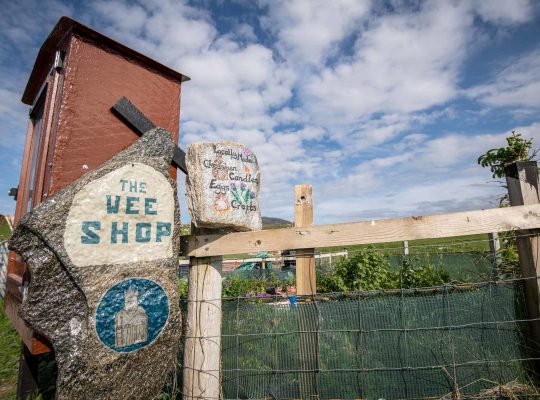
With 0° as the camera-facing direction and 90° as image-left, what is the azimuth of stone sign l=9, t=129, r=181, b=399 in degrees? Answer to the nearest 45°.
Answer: approximately 0°

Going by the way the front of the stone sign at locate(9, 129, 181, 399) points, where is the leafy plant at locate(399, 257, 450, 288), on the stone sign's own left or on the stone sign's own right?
on the stone sign's own left

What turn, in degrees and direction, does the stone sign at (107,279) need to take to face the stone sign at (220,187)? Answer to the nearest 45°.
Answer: approximately 90° to its left

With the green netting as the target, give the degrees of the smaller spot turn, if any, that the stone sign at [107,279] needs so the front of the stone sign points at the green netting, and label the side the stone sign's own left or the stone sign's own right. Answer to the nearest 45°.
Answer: approximately 90° to the stone sign's own left
